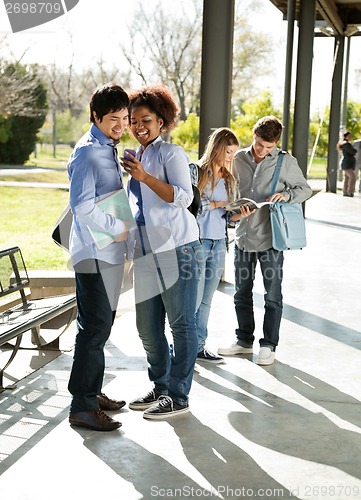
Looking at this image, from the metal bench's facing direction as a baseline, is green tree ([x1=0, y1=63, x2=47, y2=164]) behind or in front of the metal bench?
behind

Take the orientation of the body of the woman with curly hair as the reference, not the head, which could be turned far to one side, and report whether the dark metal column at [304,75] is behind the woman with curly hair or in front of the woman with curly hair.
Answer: behind

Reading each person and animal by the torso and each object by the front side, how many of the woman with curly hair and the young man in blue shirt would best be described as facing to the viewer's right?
1

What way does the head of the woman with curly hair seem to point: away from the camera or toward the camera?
toward the camera

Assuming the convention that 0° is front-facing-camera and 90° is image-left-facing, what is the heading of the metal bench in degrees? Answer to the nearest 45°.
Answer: approximately 315°

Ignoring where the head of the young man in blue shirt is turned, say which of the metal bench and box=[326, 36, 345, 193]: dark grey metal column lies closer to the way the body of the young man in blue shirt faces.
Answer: the dark grey metal column

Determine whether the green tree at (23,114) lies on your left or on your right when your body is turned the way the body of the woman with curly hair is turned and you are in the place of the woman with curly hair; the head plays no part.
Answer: on your right

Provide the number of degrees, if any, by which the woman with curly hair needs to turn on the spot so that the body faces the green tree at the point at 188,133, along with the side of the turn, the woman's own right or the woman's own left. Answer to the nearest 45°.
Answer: approximately 135° to the woman's own right

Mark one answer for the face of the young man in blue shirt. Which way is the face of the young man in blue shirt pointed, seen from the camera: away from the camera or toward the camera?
toward the camera

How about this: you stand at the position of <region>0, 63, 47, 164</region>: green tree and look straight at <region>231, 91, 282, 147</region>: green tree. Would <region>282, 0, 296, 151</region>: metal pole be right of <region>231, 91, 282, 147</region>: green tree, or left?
right

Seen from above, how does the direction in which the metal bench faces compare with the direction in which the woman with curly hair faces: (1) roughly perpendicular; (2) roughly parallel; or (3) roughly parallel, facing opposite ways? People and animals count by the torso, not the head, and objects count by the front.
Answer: roughly perpendicular

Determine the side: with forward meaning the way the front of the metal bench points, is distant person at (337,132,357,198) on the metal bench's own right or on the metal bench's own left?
on the metal bench's own left

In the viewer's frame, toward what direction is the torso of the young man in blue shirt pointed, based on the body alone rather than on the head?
to the viewer's right
